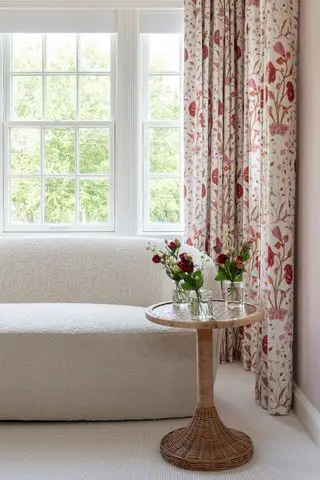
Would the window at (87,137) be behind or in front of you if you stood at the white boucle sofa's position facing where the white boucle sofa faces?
behind

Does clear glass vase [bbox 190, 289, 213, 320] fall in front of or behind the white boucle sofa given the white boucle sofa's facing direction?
in front

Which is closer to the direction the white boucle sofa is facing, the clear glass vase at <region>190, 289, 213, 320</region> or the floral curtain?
the clear glass vase

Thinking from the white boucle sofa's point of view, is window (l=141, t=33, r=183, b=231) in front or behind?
behind

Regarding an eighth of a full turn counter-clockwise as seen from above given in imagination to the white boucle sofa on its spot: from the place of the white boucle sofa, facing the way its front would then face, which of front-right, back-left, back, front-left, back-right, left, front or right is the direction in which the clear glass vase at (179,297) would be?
front

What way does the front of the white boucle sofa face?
toward the camera

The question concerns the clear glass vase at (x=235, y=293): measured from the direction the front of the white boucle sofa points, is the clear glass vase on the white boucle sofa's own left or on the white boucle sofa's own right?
on the white boucle sofa's own left

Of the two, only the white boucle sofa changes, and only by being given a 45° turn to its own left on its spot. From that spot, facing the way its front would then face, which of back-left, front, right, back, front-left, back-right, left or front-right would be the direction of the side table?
front

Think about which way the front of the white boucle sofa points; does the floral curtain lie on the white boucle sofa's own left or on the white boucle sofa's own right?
on the white boucle sofa's own left
